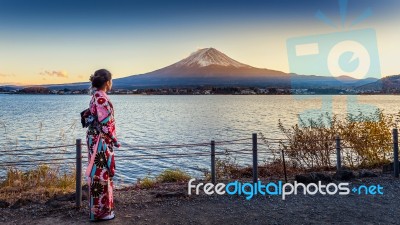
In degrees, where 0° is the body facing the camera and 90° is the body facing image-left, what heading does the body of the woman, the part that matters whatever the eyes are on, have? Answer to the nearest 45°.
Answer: approximately 270°

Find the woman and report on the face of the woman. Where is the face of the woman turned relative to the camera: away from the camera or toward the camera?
away from the camera
